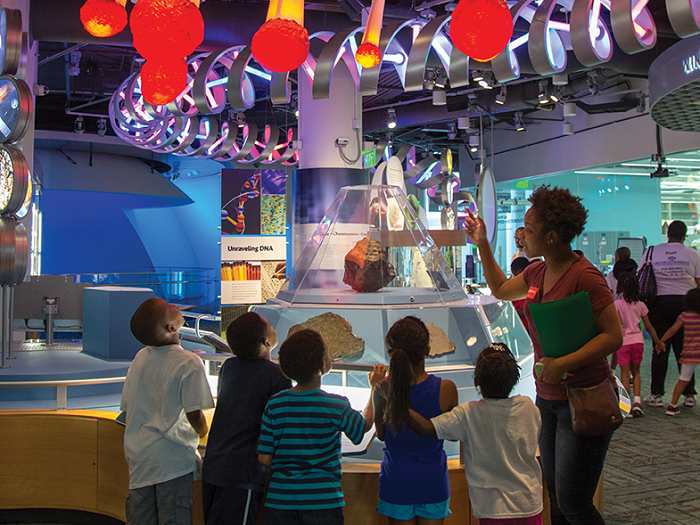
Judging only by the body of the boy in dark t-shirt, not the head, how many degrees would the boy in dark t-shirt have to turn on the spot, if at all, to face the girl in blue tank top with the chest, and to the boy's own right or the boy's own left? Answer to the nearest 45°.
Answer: approximately 90° to the boy's own right

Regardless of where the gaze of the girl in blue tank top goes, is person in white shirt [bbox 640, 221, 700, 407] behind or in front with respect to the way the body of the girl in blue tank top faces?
in front

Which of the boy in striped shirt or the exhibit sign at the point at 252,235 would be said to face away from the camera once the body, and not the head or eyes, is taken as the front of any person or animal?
the boy in striped shirt

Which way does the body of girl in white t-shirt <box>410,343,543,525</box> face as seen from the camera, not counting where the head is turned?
away from the camera

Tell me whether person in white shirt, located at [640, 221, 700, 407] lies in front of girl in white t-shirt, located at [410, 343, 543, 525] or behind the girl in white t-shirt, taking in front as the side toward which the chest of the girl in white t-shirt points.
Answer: in front

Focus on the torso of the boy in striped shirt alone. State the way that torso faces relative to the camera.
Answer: away from the camera

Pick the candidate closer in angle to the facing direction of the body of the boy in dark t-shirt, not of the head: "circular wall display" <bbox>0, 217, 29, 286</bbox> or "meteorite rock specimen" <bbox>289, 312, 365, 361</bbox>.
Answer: the meteorite rock specimen

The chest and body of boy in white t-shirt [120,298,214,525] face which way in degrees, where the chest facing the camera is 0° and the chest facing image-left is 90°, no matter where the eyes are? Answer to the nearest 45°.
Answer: approximately 225°

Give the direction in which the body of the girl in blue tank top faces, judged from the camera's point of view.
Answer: away from the camera

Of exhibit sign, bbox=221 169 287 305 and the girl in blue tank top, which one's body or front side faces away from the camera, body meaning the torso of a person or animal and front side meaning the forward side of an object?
the girl in blue tank top

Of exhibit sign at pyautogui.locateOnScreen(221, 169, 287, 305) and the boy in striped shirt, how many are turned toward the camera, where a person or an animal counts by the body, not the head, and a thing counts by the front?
1

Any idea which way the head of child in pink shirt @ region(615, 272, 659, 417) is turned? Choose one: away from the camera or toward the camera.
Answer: away from the camera

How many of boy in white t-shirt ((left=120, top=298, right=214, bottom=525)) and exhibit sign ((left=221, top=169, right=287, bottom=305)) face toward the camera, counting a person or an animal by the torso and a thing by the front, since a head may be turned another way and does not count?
1

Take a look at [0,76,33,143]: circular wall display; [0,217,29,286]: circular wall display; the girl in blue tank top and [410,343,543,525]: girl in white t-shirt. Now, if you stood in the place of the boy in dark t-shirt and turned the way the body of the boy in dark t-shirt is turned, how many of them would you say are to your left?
2

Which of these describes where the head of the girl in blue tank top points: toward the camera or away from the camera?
away from the camera
